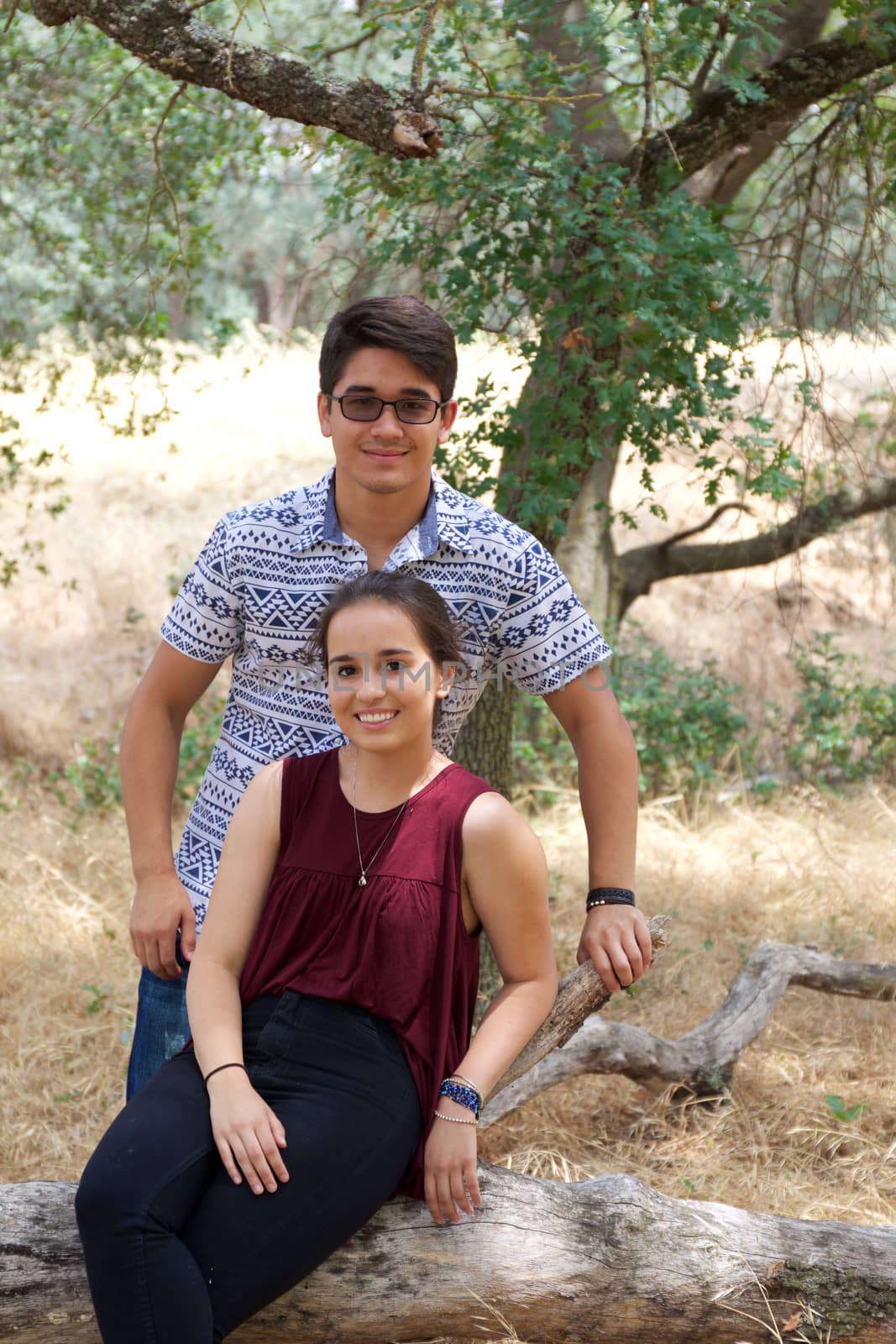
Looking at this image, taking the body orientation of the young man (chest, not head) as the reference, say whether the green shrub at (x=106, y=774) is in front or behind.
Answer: behind

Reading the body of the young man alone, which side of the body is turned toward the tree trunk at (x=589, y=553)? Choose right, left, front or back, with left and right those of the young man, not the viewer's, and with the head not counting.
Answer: back

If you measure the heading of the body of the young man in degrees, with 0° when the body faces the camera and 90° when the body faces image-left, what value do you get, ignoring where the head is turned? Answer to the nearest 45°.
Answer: approximately 0°
